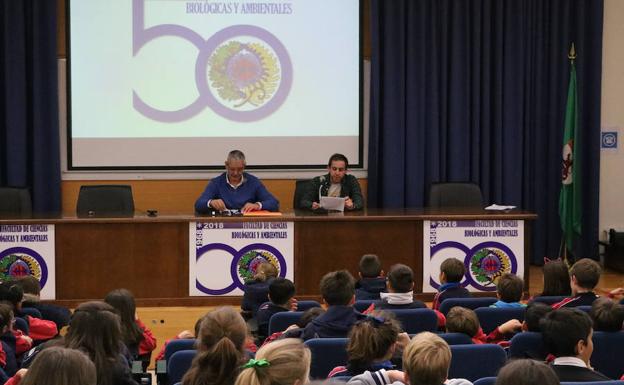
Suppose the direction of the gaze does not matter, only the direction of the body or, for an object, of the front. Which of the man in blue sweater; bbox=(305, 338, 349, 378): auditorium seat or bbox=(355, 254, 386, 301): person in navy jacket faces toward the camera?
the man in blue sweater

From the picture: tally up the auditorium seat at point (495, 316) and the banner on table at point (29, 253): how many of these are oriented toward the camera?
1

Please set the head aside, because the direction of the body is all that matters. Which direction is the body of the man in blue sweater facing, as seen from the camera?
toward the camera

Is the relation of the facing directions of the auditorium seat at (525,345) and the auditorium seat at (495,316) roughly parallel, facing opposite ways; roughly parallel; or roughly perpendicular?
roughly parallel

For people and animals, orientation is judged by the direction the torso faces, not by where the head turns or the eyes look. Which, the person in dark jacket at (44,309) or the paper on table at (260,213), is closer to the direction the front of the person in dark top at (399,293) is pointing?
the paper on table

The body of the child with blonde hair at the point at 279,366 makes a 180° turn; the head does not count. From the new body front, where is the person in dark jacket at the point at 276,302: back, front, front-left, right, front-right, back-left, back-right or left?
back-right

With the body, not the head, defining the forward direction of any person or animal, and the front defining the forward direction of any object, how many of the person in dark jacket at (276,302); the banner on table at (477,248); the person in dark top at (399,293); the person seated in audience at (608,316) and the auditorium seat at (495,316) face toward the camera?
1

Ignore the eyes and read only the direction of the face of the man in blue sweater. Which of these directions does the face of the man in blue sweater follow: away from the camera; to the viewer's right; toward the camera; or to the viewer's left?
toward the camera

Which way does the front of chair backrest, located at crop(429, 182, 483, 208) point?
toward the camera

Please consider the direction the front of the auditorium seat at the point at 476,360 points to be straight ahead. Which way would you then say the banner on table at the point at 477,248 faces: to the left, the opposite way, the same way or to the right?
the opposite way

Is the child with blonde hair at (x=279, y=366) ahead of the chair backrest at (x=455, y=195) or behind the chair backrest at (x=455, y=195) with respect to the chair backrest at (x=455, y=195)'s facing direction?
ahead

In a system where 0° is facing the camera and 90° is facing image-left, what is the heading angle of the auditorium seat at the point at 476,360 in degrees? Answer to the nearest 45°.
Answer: approximately 180°

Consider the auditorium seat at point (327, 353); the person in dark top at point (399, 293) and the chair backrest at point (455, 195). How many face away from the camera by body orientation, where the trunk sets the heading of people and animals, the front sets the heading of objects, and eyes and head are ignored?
2

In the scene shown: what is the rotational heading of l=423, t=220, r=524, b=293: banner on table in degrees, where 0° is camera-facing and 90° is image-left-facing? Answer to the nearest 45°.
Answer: approximately 0°

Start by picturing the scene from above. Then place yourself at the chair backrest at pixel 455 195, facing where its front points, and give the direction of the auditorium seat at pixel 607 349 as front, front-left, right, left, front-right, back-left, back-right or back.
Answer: front
